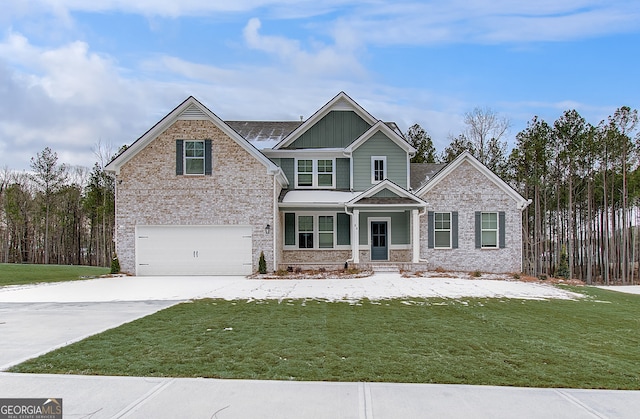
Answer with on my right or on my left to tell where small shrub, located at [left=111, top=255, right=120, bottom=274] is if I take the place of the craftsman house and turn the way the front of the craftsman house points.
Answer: on my right

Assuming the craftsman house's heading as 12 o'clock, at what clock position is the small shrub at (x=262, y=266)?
The small shrub is roughly at 1 o'clock from the craftsman house.

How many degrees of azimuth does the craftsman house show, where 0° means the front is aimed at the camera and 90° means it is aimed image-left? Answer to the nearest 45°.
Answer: approximately 0°
